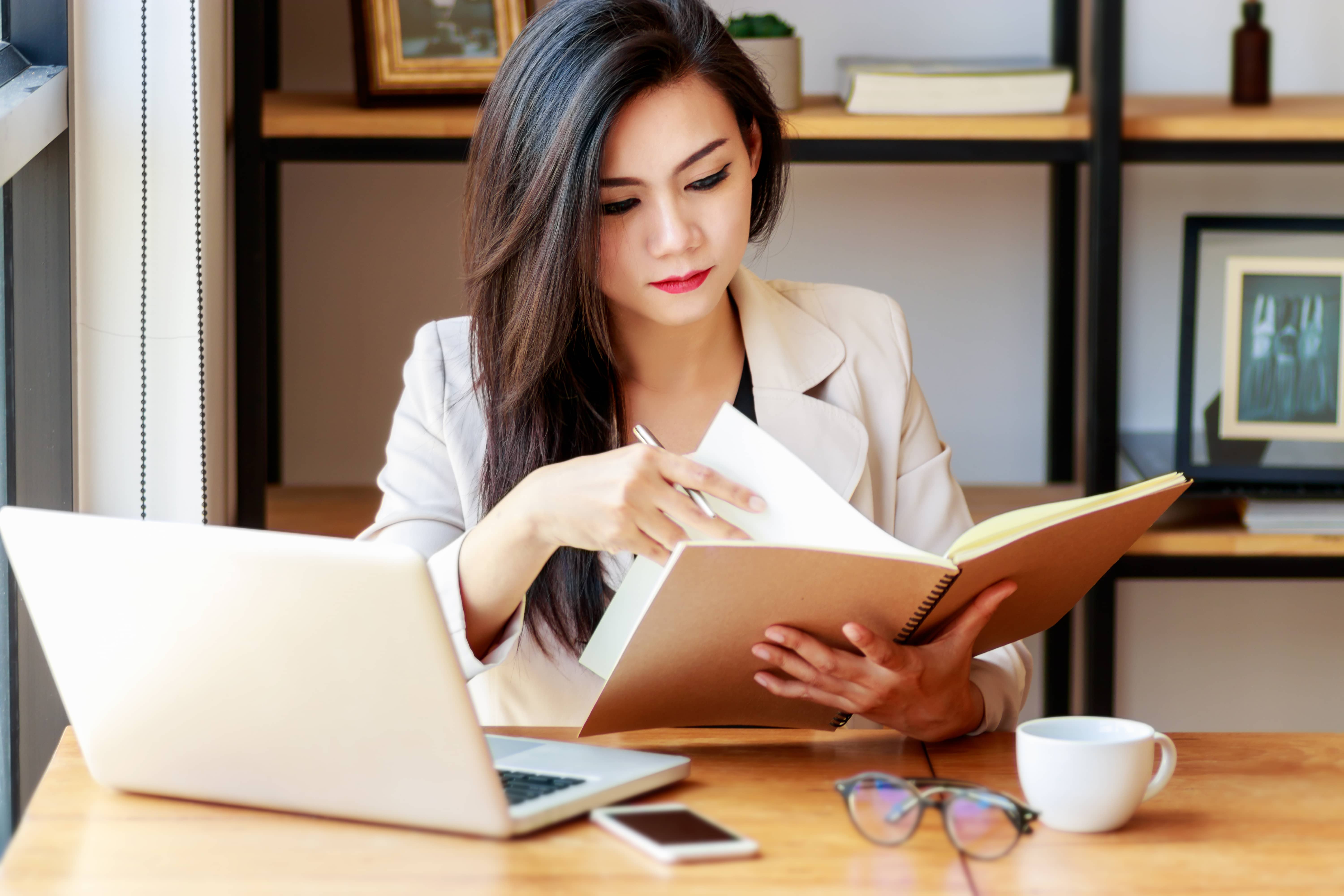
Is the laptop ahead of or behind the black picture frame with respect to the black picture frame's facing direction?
ahead

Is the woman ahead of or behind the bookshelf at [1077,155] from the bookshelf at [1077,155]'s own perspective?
ahead

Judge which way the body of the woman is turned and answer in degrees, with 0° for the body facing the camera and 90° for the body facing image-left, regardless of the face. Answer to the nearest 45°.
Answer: approximately 0°
